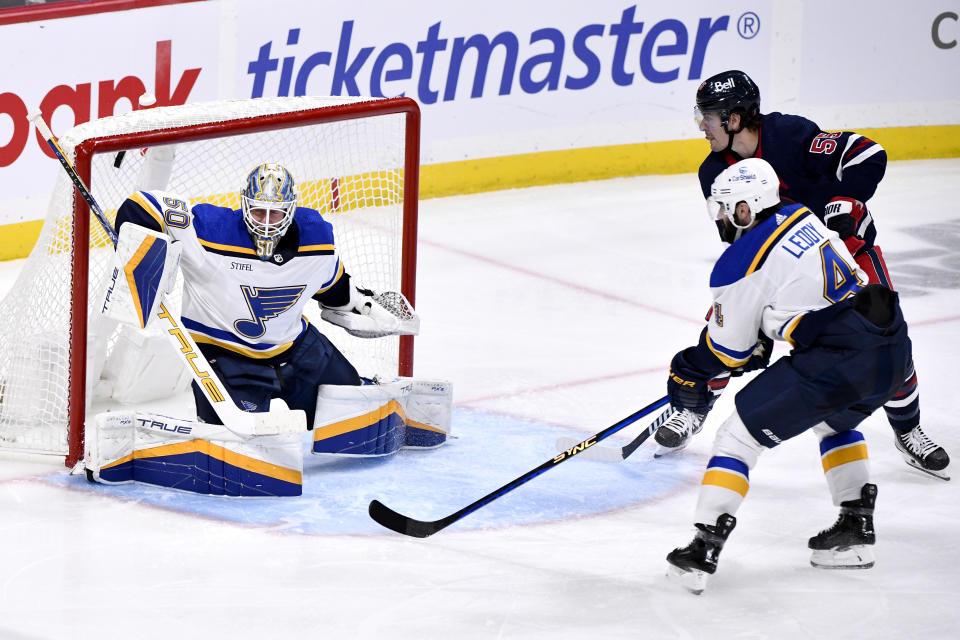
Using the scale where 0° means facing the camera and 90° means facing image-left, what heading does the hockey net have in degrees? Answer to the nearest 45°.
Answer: approximately 315°

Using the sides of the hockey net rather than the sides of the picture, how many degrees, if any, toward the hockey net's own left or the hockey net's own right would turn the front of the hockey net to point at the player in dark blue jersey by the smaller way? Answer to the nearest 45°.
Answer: approximately 45° to the hockey net's own left

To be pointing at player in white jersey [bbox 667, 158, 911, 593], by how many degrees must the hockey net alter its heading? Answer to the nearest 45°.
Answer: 0° — it already faces them

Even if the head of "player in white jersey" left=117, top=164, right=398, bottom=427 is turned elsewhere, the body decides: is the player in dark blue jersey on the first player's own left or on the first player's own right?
on the first player's own left
